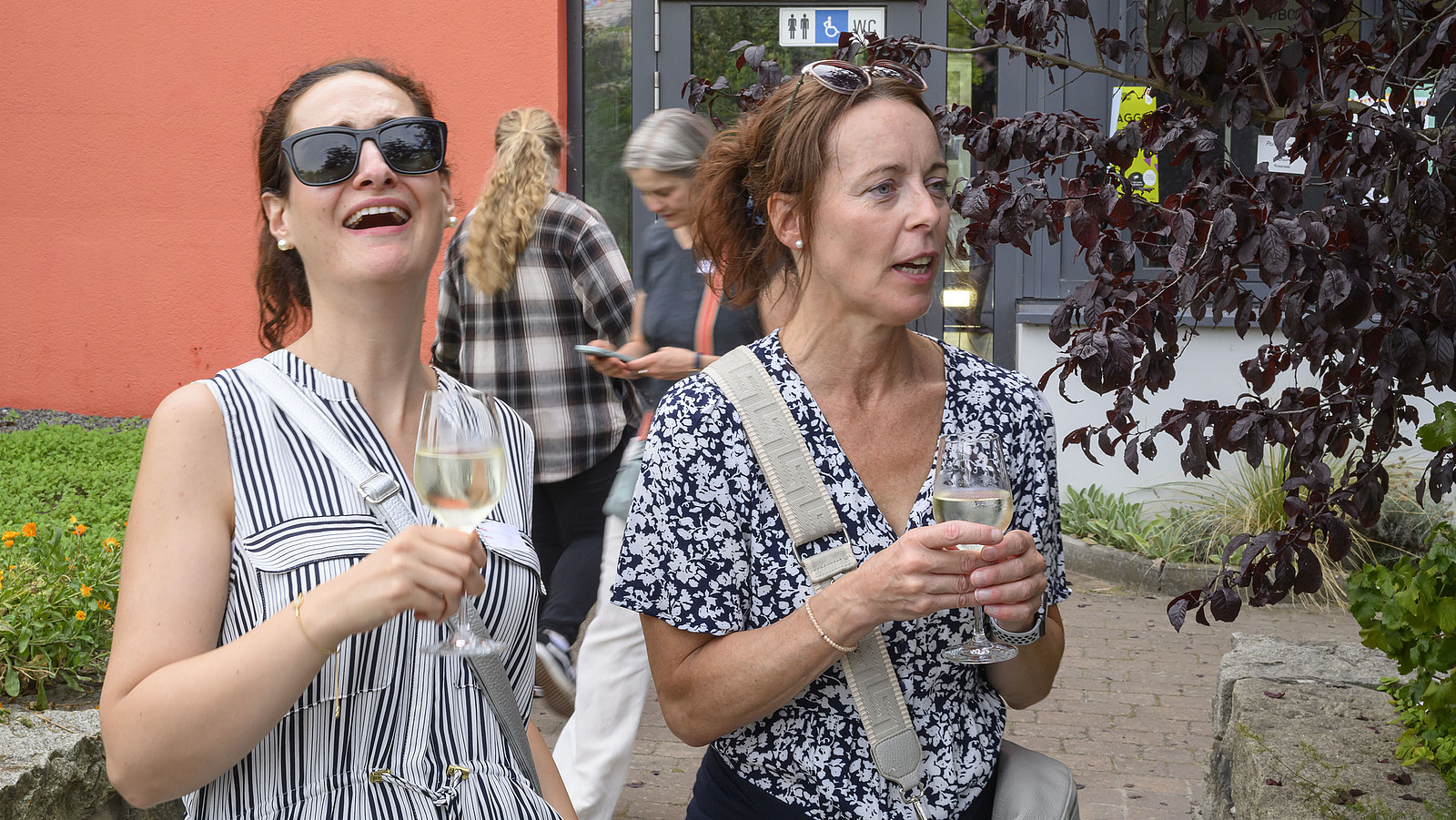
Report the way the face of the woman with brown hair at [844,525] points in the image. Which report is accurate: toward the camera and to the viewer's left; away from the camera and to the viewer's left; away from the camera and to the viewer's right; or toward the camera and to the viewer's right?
toward the camera and to the viewer's right

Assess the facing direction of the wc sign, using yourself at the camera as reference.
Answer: facing the viewer

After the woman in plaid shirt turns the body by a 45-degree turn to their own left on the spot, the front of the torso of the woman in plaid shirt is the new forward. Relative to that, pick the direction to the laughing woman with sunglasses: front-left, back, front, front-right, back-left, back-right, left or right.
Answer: back-left

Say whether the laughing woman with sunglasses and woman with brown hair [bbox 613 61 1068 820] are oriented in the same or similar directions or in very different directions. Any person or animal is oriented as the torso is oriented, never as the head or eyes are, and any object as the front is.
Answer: same or similar directions

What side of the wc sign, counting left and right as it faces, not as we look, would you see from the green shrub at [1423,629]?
front

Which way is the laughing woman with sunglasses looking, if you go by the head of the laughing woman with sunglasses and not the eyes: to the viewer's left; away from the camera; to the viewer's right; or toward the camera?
toward the camera

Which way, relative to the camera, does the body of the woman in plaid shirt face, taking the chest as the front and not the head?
away from the camera

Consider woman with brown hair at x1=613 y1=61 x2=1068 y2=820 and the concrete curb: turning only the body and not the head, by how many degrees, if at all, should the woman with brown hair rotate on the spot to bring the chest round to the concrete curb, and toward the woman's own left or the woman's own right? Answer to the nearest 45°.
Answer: approximately 135° to the woman's own left

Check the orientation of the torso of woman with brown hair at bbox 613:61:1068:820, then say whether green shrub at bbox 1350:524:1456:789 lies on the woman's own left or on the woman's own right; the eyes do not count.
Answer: on the woman's own left

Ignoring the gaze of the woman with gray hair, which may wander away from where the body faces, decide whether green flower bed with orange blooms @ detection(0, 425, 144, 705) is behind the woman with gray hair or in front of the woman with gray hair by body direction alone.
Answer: in front

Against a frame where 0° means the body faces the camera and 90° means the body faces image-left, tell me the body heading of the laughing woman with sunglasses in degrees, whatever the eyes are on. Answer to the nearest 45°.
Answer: approximately 315°

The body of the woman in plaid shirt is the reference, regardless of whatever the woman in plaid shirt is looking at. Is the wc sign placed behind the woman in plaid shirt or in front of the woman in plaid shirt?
in front

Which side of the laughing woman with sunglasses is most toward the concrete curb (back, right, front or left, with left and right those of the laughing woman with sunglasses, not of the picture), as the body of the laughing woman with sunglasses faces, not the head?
left

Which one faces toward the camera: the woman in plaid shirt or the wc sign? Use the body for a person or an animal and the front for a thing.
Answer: the wc sign

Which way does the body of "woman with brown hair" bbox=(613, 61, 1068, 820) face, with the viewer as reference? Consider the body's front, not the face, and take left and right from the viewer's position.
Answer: facing the viewer and to the right of the viewer
